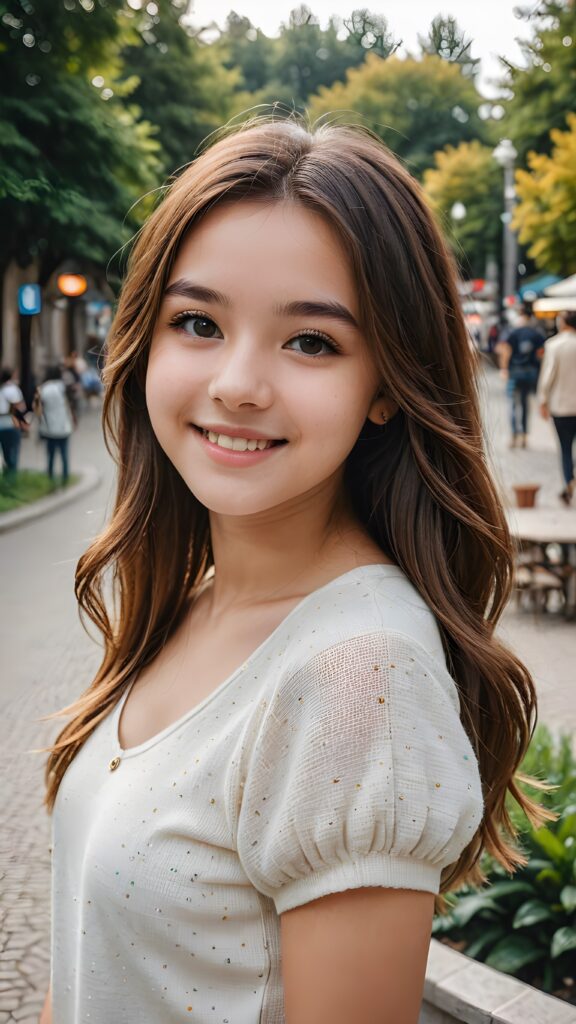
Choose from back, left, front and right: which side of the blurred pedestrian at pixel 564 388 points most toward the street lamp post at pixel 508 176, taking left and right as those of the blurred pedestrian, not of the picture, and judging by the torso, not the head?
front

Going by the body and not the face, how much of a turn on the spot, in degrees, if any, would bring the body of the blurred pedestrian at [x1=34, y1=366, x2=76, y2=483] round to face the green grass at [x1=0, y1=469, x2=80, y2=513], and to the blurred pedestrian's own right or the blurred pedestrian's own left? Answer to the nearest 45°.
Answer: approximately 180°

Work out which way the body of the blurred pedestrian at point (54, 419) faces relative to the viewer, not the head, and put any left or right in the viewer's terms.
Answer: facing away from the viewer

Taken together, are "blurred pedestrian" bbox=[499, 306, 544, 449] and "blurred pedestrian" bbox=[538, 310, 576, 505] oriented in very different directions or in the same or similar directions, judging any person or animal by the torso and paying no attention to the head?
same or similar directions

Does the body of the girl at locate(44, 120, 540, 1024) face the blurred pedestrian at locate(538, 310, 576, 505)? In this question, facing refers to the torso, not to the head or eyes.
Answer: no

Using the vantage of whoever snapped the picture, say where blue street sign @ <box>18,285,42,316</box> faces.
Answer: facing the viewer
